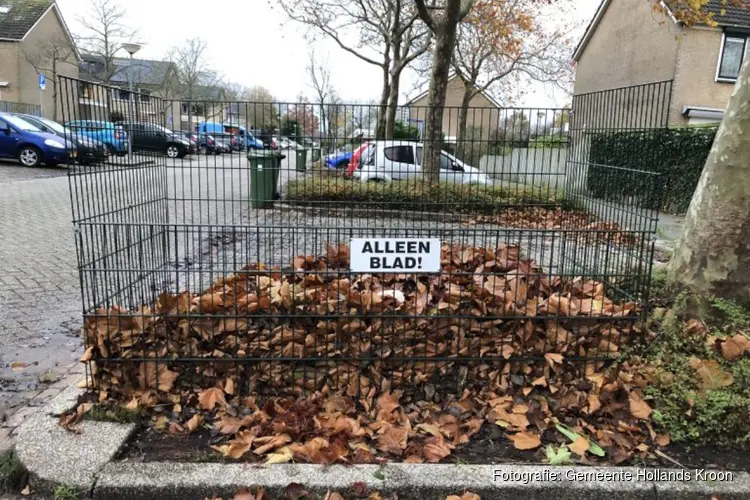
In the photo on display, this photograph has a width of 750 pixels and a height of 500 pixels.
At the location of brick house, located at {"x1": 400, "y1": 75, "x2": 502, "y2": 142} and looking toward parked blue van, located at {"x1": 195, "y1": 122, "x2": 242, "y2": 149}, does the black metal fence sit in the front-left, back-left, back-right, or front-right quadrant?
front-left

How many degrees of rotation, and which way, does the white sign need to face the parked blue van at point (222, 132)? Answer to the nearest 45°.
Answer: approximately 135° to its right

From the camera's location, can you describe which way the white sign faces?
facing the viewer

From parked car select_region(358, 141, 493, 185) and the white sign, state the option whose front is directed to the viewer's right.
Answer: the parked car

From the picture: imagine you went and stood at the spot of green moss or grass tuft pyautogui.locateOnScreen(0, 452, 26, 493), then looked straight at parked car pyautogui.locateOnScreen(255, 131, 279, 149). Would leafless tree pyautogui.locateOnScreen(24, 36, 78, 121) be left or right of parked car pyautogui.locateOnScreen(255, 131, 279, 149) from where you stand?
left

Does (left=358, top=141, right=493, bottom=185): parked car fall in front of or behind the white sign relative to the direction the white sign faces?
behind

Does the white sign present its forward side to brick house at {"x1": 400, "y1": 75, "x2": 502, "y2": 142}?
no

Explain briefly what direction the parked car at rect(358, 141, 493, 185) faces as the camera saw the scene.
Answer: facing to the right of the viewer

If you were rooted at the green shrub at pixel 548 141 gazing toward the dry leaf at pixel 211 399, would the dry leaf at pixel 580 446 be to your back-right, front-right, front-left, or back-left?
front-left

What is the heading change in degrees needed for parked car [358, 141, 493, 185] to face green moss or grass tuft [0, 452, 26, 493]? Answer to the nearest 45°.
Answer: approximately 90° to its right
